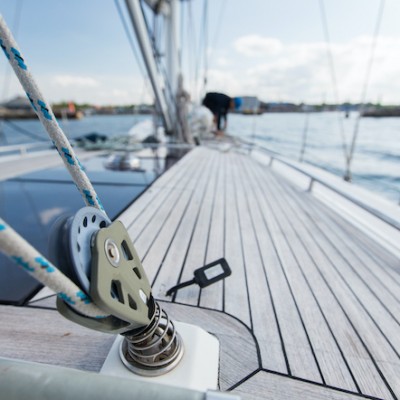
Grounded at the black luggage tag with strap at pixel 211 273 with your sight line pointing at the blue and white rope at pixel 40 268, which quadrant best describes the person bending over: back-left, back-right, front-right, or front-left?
back-right

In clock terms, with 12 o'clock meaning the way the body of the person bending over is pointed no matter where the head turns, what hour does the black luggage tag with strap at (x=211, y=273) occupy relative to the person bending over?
The black luggage tag with strap is roughly at 3 o'clock from the person bending over.

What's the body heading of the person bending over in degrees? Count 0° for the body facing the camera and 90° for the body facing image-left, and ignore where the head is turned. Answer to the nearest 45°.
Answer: approximately 270°

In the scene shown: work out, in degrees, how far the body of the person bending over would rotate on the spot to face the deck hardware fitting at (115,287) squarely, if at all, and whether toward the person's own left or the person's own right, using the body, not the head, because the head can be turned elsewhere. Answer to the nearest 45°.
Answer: approximately 90° to the person's own right

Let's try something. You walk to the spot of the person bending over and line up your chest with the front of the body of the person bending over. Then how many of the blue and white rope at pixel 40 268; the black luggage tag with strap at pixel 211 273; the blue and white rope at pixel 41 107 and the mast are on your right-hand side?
4

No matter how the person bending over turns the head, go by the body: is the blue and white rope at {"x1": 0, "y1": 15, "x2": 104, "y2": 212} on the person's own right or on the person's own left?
on the person's own right

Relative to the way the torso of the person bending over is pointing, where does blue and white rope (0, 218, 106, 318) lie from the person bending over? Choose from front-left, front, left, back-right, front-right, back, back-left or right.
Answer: right

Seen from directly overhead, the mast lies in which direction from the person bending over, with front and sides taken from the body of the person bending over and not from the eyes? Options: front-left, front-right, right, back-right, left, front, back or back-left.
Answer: right
